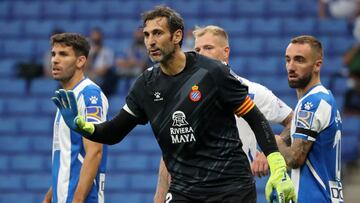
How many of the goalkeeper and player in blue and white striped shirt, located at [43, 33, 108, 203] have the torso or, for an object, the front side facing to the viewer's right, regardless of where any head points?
0

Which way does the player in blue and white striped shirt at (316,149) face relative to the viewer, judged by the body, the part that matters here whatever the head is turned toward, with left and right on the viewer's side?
facing to the left of the viewer

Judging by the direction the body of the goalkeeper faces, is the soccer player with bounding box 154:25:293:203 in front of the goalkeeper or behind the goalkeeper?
behind

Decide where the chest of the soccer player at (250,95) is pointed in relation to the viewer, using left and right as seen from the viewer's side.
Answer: facing the viewer and to the left of the viewer

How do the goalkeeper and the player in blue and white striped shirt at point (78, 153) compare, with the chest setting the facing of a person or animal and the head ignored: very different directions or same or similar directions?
same or similar directions

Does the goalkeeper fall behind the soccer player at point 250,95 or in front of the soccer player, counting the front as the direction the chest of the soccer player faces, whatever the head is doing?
in front

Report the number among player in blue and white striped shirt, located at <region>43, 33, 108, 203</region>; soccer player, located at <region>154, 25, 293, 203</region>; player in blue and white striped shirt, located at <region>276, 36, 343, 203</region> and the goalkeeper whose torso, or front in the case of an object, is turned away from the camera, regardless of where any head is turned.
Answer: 0

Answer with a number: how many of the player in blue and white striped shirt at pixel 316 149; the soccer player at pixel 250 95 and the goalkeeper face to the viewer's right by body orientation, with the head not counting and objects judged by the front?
0

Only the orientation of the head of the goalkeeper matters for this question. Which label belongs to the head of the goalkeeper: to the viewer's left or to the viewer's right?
to the viewer's left

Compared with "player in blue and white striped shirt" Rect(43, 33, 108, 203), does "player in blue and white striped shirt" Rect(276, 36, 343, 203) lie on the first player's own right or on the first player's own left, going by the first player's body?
on the first player's own left

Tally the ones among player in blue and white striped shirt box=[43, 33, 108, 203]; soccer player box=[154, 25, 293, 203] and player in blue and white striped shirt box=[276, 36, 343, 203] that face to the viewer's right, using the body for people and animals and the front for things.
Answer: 0
